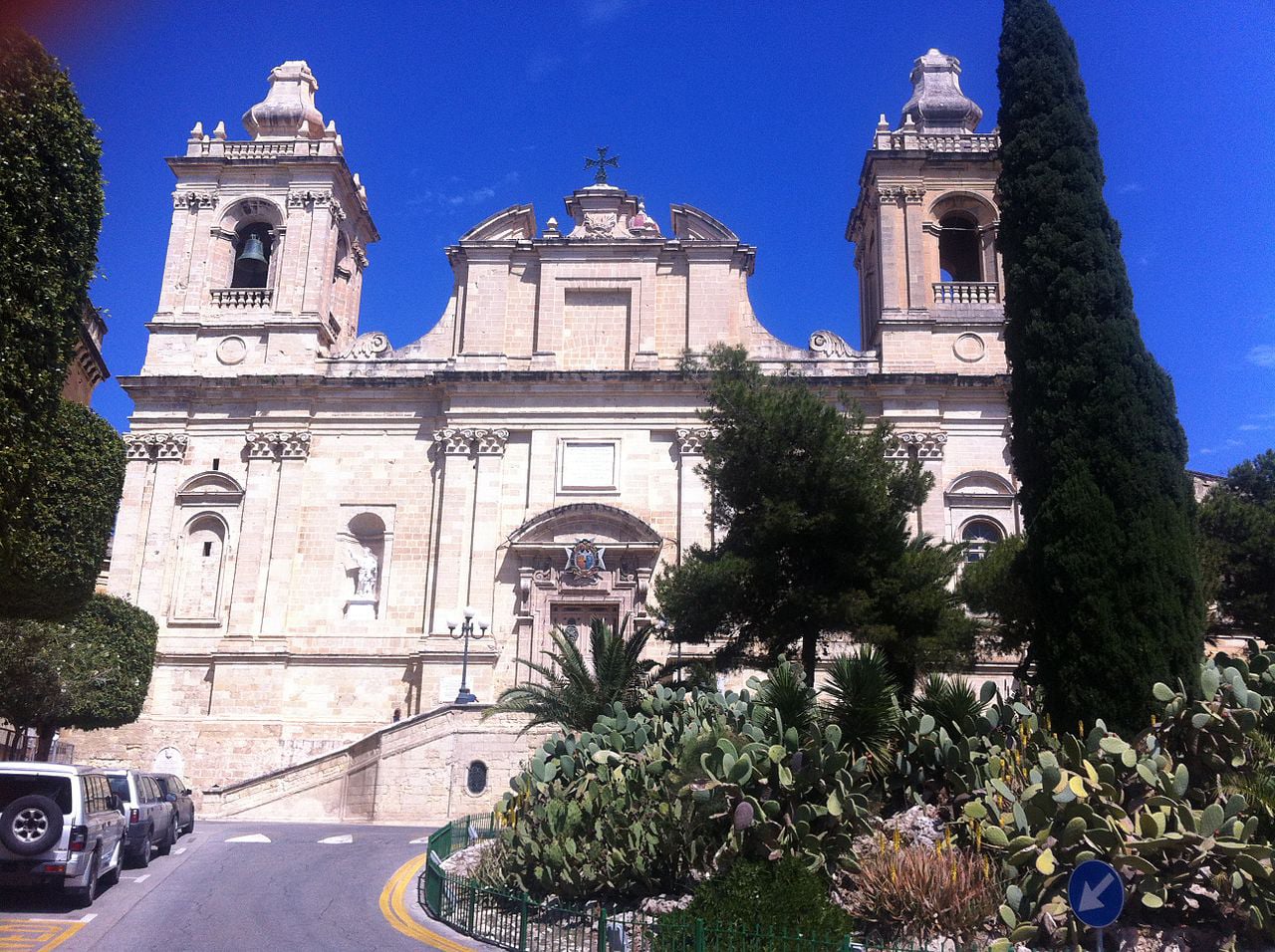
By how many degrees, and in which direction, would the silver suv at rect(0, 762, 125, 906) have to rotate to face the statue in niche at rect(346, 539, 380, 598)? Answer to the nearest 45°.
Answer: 0° — it already faces it

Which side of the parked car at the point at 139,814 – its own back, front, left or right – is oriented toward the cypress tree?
right

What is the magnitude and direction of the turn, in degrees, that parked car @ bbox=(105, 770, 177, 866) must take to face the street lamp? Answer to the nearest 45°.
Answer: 0° — it already faces it

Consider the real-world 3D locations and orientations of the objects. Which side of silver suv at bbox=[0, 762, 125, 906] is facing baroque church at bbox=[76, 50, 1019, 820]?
front

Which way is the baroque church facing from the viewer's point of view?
toward the camera

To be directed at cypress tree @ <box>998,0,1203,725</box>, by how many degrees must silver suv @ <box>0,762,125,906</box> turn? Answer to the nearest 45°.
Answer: approximately 90° to its right

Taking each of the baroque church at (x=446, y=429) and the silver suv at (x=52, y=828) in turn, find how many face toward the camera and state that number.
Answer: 1

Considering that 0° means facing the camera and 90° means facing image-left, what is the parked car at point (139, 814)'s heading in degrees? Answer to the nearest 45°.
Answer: approximately 225°

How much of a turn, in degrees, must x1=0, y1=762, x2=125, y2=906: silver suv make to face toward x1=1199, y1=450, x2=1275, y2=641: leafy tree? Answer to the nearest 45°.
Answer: approximately 45° to its right

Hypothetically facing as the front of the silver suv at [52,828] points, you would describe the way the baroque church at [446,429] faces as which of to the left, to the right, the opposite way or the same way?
the opposite way

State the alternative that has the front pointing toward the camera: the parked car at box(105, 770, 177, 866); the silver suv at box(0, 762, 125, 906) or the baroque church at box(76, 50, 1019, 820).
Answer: the baroque church

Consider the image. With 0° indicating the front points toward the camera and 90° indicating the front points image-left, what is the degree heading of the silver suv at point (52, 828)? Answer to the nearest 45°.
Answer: approximately 225°

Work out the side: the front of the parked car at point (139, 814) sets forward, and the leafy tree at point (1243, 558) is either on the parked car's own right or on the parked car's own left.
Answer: on the parked car's own right
